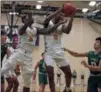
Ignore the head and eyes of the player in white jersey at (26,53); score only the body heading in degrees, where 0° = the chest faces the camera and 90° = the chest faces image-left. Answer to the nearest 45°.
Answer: approximately 315°

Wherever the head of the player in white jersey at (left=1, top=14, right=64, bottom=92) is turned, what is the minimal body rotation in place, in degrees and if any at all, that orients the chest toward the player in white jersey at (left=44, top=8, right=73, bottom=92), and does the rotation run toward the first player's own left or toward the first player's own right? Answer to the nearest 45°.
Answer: approximately 45° to the first player's own left
